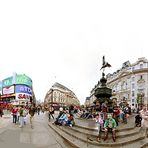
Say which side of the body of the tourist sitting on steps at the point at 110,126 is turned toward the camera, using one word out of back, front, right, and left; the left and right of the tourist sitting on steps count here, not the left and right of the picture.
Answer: front
